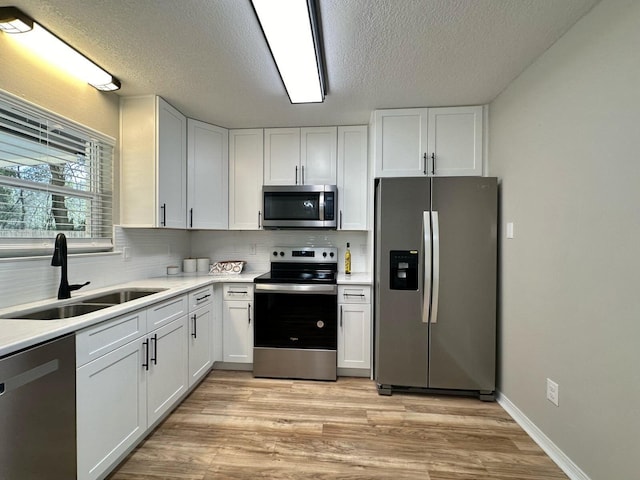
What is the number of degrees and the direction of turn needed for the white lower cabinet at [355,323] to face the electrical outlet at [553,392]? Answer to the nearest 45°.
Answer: approximately 45° to its left

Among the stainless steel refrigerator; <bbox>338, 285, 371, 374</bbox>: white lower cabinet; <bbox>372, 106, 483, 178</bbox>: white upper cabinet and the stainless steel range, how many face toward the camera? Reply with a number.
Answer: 4

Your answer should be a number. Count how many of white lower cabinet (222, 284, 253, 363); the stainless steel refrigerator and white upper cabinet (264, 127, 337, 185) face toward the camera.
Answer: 3

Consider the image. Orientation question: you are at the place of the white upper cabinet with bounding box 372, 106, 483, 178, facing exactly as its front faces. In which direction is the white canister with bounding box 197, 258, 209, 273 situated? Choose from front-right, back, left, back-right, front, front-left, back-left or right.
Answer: right

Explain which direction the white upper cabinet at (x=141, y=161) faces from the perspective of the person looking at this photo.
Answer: facing the viewer and to the right of the viewer

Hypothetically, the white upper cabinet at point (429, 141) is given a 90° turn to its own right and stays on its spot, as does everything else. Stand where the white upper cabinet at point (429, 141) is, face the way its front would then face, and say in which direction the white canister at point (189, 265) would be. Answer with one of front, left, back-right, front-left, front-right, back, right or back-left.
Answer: front

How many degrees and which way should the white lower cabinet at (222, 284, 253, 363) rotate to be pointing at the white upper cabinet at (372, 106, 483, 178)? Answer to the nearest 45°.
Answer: approximately 90° to its left

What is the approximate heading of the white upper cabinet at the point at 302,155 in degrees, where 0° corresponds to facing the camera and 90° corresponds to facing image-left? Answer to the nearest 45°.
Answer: approximately 0°

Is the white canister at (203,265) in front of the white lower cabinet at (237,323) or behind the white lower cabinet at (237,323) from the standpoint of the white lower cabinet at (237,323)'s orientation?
behind

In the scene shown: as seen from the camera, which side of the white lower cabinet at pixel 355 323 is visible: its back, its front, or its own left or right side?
front

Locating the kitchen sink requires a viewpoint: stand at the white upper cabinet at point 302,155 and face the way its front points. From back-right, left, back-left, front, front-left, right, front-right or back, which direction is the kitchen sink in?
front-right

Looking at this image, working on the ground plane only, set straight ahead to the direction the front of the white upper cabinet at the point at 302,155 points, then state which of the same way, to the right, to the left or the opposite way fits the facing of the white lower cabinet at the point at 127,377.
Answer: to the left

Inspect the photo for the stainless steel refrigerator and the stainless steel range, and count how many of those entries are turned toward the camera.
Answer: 2

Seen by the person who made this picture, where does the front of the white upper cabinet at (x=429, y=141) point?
facing the viewer
